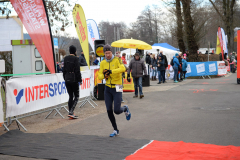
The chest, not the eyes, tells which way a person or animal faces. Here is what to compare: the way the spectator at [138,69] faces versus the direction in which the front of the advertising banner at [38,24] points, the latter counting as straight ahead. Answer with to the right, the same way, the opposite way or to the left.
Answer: the opposite way

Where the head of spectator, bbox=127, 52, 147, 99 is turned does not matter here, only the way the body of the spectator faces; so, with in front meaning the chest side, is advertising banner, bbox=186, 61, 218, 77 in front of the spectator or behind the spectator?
behind

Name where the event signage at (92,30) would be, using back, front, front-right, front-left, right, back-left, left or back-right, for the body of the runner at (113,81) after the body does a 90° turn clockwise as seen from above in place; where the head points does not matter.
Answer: front-right

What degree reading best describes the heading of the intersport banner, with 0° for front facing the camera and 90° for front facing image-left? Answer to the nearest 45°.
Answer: approximately 315°

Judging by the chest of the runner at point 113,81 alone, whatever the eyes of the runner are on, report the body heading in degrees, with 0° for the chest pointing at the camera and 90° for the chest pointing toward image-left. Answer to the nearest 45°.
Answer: approximately 45°

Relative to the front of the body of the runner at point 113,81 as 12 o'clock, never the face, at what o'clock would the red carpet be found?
The red carpet is roughly at 9 o'clock from the runner.

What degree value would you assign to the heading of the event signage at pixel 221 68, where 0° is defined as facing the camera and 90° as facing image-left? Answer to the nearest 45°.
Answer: approximately 0°

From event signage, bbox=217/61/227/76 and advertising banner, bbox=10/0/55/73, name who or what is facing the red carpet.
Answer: the event signage

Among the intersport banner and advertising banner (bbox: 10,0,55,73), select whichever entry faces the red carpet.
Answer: the intersport banner
